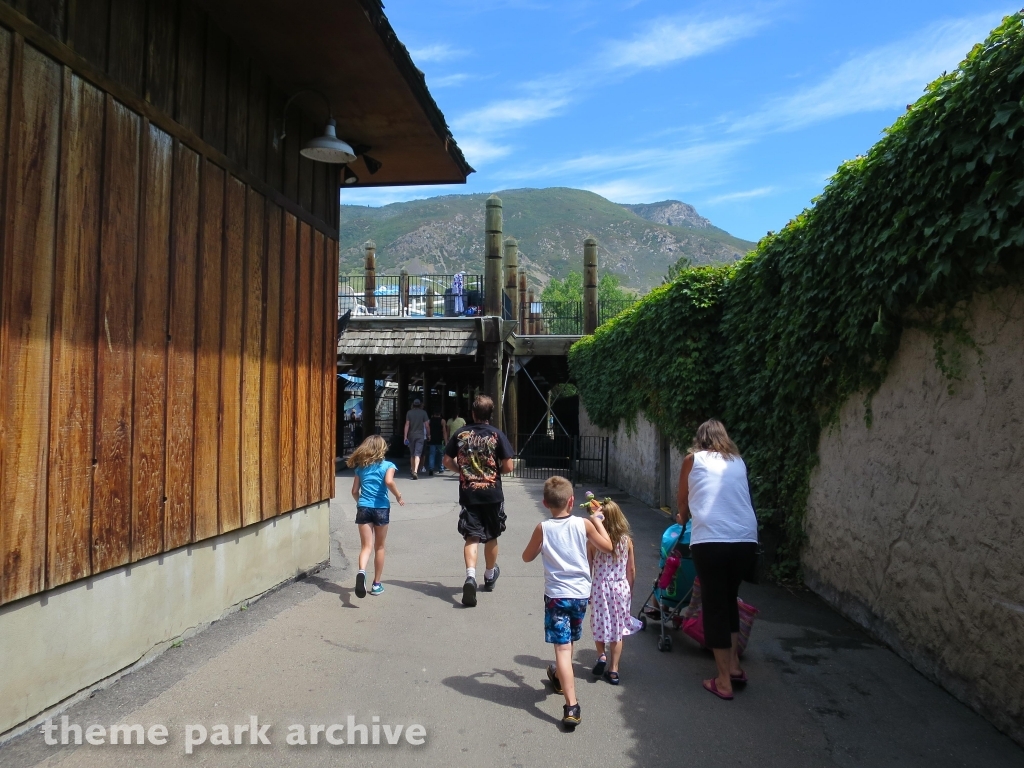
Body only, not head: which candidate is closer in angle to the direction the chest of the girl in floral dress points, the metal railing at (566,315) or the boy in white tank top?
the metal railing

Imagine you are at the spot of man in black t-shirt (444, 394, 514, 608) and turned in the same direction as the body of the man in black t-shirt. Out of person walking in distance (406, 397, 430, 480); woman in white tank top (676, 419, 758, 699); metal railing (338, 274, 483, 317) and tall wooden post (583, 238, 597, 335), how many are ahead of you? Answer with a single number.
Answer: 3

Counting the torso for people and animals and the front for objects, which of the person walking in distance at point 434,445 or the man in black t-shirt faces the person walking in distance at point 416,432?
the man in black t-shirt

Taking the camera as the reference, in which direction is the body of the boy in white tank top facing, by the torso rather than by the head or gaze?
away from the camera

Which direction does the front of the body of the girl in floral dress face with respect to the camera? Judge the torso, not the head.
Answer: away from the camera

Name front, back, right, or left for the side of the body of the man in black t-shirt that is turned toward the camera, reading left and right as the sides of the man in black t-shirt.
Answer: back

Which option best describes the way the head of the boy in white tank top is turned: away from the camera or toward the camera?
away from the camera

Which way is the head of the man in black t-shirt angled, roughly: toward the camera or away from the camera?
away from the camera
